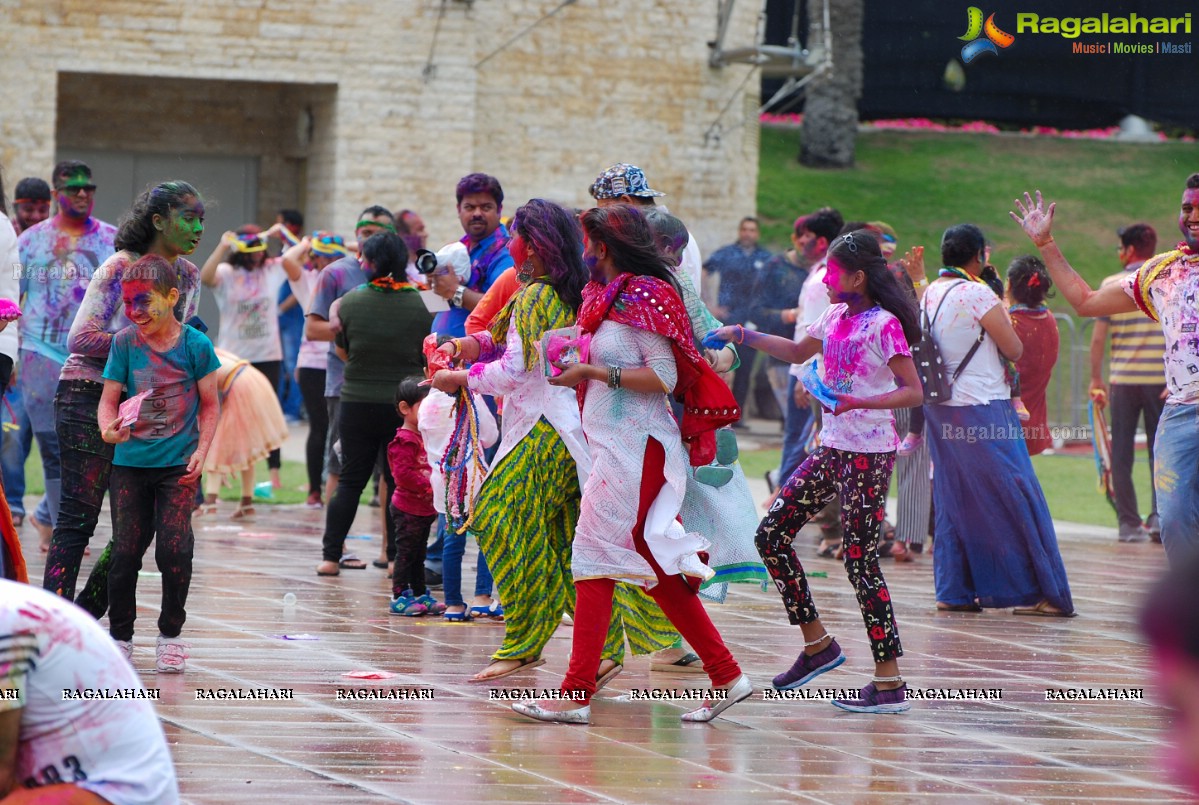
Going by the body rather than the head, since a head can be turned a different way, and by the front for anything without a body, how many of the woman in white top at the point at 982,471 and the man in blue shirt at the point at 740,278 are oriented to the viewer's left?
0

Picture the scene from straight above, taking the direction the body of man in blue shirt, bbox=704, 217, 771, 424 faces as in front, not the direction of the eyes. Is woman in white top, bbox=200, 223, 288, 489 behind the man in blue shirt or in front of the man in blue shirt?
in front

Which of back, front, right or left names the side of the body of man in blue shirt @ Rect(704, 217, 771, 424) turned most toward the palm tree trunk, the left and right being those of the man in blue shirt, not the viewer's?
back

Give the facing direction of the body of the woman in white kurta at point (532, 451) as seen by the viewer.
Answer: to the viewer's left

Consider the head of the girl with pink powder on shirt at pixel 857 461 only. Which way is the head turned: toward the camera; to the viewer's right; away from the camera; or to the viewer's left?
to the viewer's left

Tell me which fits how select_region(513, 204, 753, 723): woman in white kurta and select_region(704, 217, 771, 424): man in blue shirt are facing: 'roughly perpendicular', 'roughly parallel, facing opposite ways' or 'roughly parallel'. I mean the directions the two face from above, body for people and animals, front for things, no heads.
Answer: roughly perpendicular

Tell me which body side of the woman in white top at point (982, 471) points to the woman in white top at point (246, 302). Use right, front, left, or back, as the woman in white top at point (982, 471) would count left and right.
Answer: left

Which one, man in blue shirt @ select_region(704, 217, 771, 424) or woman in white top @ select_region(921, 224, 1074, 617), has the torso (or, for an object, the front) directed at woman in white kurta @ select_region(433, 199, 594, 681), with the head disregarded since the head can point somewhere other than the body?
the man in blue shirt
